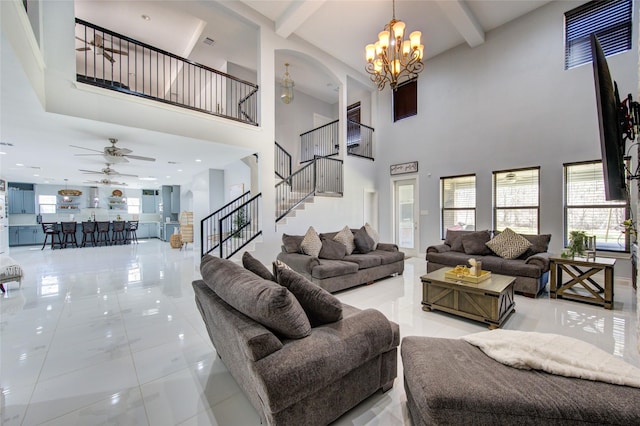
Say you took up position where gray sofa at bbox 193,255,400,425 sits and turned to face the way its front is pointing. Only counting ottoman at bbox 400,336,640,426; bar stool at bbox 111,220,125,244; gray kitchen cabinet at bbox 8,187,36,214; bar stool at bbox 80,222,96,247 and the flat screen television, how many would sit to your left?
3

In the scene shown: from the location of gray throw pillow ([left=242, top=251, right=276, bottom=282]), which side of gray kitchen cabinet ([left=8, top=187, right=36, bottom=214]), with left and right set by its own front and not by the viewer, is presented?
front

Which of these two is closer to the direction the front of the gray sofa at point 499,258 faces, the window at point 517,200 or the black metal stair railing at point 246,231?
the black metal stair railing

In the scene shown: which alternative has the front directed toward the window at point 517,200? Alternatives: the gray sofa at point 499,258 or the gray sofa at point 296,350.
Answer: the gray sofa at point 296,350

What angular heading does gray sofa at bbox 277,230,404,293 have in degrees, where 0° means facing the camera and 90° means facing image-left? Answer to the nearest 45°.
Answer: approximately 315°

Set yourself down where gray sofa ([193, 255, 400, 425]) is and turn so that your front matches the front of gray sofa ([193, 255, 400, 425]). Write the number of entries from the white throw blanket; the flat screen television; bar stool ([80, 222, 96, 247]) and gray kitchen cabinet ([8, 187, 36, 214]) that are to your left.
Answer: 2

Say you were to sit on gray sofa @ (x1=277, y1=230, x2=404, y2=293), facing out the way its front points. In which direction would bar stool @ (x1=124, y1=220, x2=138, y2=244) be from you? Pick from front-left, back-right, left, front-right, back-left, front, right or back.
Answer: back

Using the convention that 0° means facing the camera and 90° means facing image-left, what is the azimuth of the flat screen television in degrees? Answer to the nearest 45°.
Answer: approximately 90°

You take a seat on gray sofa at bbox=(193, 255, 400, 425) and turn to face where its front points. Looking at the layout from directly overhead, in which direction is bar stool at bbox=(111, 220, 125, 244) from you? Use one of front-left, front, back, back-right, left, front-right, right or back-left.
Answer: left

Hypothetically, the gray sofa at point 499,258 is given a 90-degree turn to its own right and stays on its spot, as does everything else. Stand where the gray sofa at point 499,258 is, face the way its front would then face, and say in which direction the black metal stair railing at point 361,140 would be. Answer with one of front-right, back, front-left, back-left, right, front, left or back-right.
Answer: front

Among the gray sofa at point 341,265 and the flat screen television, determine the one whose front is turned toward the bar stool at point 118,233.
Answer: the flat screen television

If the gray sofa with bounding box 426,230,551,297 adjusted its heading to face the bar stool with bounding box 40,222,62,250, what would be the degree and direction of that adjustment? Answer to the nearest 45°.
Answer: approximately 45° to its right

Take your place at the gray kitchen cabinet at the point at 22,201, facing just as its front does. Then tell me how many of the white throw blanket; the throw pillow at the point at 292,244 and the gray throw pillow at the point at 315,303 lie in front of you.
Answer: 3
